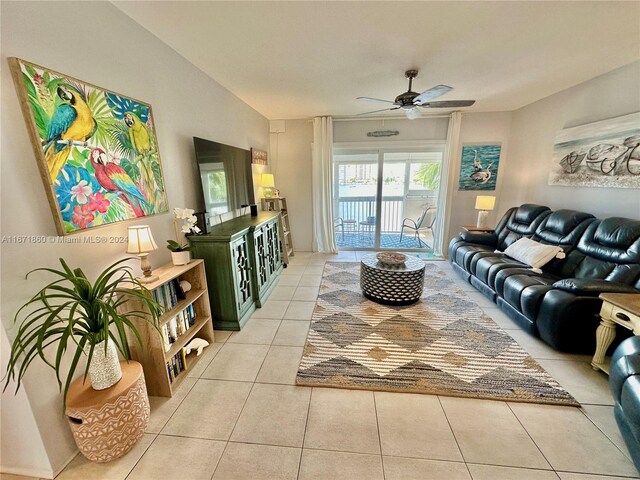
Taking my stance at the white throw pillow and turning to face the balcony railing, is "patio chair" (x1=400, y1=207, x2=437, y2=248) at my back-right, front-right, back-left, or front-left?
front-right

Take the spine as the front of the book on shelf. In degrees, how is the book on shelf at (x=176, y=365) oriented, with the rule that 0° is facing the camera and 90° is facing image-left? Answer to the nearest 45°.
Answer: approximately 315°

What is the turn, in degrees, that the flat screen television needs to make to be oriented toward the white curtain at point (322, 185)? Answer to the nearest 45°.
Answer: approximately 90° to its left

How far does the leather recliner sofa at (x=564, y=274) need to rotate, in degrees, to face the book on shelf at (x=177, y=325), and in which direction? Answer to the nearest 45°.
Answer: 0° — it already faces it

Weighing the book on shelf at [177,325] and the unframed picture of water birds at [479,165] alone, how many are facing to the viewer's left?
0

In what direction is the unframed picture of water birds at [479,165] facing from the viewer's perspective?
toward the camera

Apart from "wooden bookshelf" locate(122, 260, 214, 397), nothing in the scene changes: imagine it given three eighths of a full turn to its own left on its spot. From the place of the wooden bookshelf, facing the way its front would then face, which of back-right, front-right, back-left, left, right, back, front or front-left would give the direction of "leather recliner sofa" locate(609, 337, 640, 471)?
back-right

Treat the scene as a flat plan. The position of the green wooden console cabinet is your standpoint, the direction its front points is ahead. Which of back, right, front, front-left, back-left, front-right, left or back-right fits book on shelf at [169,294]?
right

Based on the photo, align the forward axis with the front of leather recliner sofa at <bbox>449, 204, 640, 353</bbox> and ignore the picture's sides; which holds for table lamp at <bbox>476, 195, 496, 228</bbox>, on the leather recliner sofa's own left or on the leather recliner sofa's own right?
on the leather recliner sofa's own right

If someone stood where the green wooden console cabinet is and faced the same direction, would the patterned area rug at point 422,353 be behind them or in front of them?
in front

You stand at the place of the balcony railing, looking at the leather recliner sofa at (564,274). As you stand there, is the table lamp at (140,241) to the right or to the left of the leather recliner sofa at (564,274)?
right

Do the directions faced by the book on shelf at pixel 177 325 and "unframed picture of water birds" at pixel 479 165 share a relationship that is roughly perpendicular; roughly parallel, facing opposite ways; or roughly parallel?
roughly perpendicular

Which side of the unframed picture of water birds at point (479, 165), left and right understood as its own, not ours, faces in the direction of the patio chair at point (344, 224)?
right

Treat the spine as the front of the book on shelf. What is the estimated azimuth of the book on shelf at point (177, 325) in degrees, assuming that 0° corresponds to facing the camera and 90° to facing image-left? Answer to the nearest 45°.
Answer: approximately 315°

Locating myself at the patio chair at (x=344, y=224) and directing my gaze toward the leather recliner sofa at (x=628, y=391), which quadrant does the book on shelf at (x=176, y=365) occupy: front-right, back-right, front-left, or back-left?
front-right

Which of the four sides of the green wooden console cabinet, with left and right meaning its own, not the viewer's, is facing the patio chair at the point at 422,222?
left

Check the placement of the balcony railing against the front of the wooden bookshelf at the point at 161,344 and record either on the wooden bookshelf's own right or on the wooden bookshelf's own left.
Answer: on the wooden bookshelf's own left

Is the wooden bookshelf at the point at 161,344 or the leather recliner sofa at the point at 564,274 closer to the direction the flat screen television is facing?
the leather recliner sofa

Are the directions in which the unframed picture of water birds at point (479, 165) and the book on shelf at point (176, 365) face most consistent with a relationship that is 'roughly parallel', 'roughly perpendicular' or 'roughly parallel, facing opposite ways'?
roughly perpendicular

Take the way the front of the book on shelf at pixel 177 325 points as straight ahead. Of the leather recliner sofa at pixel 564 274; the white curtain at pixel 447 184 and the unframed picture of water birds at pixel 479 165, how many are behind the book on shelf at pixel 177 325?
0

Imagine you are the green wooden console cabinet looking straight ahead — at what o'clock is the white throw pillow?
The white throw pillow is roughly at 11 o'clock from the green wooden console cabinet.

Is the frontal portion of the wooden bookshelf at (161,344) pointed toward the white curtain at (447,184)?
no

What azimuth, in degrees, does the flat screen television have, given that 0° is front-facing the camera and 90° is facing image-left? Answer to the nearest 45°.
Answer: approximately 315°
